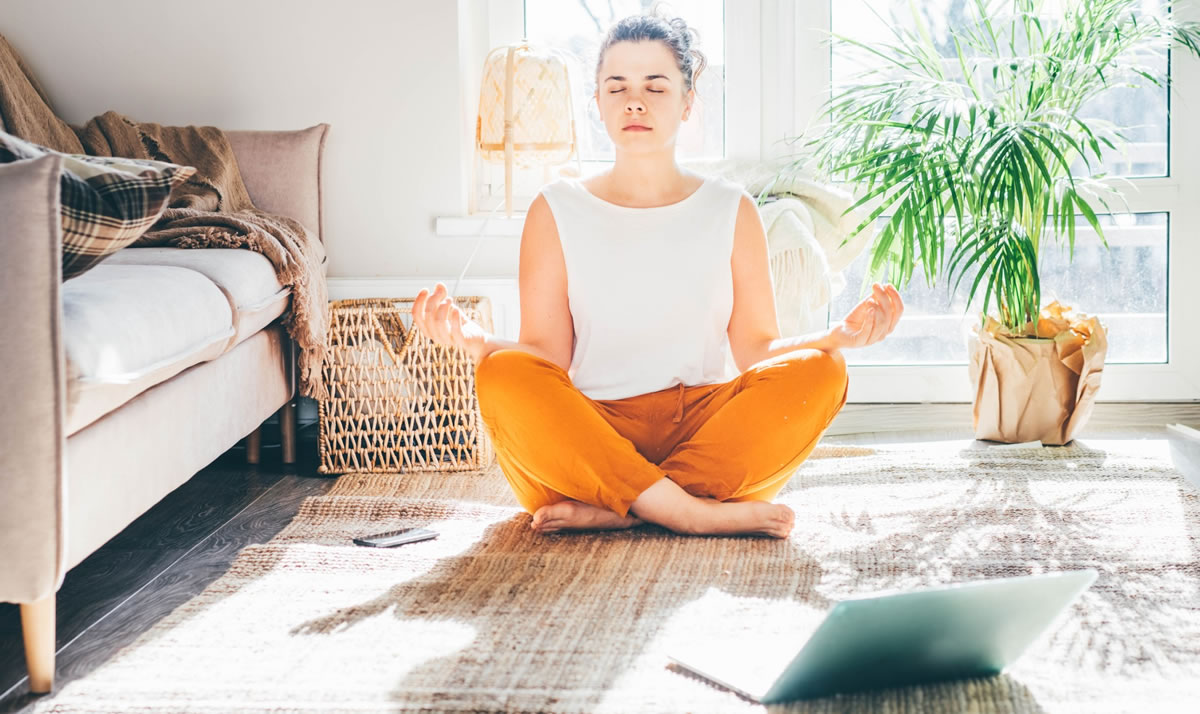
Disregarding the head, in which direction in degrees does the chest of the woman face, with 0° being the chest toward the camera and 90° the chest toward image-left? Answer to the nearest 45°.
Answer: approximately 0°

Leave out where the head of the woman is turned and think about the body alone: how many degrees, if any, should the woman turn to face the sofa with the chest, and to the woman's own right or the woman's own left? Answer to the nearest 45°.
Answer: approximately 45° to the woman's own right

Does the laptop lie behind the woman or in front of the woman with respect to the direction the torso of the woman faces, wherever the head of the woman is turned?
in front

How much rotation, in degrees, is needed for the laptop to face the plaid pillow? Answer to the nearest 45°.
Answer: approximately 45° to its left

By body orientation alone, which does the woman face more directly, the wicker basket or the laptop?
the laptop

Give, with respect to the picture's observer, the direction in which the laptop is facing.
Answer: facing away from the viewer and to the left of the viewer

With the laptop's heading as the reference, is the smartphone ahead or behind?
ahead

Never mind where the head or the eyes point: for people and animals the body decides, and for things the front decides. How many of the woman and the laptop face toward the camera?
1

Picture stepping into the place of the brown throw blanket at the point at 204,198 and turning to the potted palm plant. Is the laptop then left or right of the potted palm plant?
right

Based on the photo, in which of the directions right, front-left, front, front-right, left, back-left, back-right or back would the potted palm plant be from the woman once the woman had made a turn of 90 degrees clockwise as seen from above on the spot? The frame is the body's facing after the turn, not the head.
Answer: back-right
